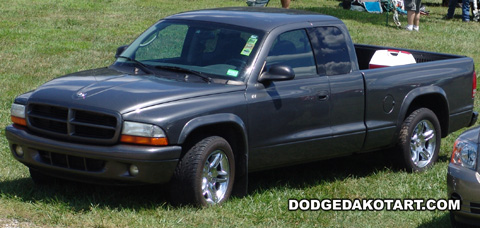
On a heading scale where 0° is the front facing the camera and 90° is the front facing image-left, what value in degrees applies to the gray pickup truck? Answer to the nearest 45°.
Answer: approximately 45°
